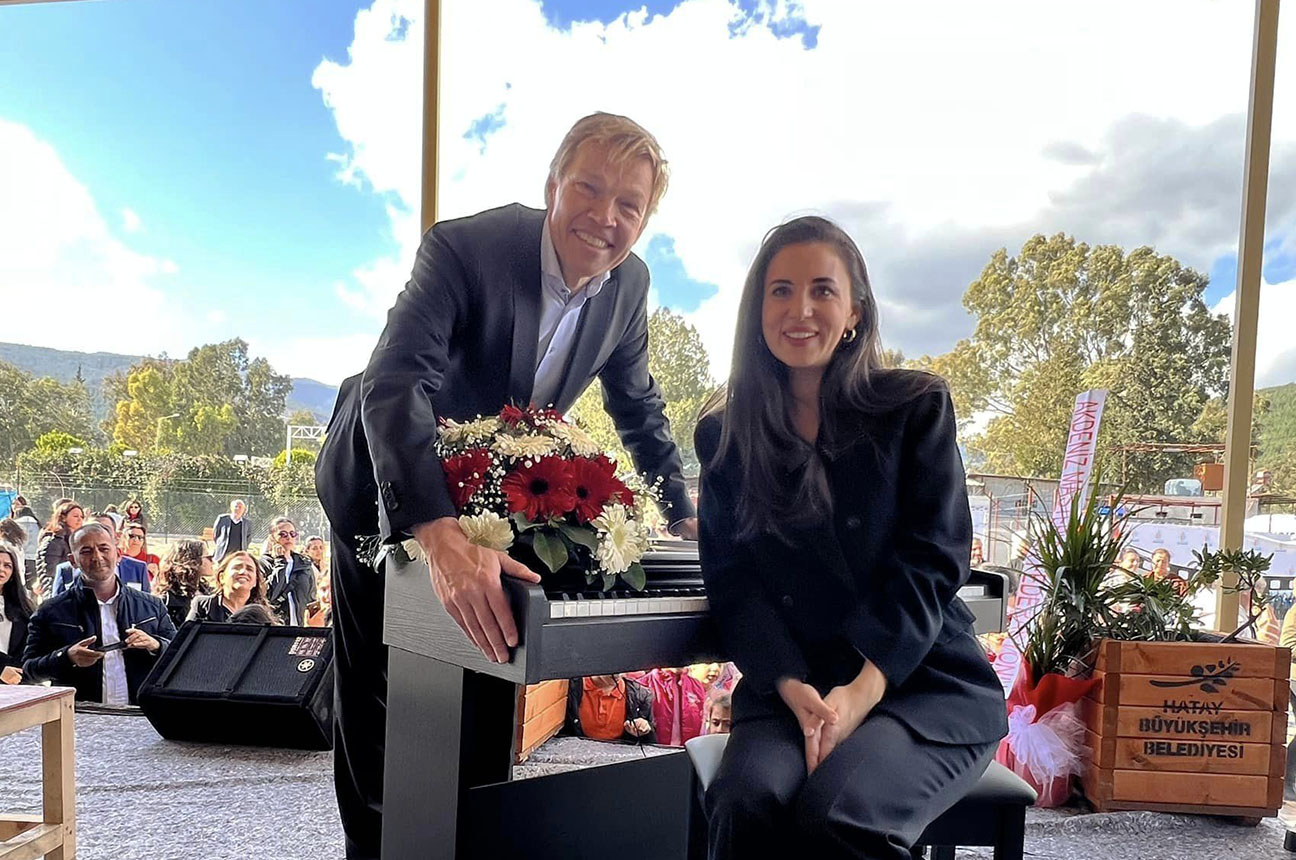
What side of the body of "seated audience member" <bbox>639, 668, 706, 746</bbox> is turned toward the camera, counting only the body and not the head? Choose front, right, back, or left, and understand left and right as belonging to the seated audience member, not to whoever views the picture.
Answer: front

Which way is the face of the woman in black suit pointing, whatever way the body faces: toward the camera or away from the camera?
toward the camera

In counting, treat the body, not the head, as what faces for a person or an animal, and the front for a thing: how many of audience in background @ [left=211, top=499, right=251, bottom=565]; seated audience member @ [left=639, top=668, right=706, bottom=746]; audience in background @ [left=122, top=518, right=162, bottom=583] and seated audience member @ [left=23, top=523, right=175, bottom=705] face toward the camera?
4

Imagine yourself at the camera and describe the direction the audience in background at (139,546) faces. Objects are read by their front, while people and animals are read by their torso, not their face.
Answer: facing the viewer

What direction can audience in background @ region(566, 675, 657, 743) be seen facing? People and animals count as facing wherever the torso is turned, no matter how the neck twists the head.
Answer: toward the camera

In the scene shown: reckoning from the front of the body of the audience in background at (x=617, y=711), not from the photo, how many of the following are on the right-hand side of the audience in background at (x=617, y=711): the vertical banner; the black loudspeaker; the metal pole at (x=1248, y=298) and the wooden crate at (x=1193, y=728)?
1

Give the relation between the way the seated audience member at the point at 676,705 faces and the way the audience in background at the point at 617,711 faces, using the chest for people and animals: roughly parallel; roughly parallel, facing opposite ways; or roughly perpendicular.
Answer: roughly parallel

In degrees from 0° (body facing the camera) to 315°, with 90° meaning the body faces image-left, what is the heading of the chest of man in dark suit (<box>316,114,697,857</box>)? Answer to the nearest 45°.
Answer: approximately 315°

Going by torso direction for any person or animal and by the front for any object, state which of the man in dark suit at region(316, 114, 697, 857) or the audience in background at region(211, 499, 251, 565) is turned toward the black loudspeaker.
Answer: the audience in background

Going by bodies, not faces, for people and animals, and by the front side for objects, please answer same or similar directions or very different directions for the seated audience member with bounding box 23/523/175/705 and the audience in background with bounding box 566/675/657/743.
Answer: same or similar directions

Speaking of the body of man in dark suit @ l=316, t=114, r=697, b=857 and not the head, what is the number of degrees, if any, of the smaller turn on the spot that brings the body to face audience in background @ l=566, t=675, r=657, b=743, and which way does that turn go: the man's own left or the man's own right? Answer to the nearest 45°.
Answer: approximately 135° to the man's own left

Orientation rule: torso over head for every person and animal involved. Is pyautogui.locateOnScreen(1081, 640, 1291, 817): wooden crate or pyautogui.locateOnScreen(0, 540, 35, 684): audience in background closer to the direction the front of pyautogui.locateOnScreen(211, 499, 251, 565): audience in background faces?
the wooden crate

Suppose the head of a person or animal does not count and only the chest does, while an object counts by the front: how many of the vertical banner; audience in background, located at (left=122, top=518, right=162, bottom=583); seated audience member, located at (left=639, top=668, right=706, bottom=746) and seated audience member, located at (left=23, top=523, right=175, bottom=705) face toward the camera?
4
